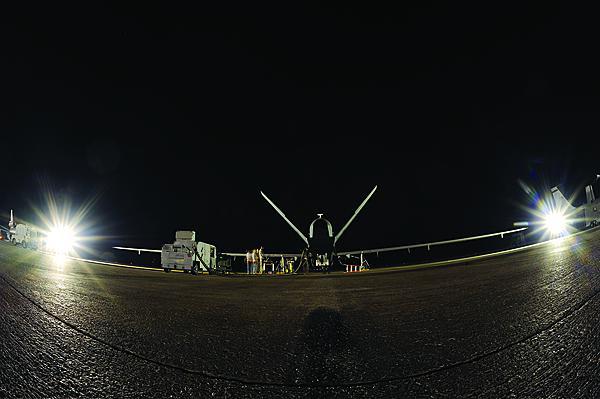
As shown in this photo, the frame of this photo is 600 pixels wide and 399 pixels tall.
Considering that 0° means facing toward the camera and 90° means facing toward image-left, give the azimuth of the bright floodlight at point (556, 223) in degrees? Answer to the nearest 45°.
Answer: approximately 0°

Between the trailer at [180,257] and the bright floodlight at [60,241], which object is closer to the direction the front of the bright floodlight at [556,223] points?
the bright floodlight

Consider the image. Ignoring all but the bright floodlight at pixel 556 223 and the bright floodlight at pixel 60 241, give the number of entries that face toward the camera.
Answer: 2

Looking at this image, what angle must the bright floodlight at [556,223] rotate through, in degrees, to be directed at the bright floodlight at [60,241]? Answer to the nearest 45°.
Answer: approximately 45° to its right

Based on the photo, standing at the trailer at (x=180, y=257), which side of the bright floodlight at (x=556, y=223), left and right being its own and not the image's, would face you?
right

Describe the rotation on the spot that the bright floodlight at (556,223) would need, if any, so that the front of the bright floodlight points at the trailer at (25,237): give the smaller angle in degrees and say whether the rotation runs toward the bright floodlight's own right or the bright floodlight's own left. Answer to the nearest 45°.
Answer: approximately 45° to the bright floodlight's own right
